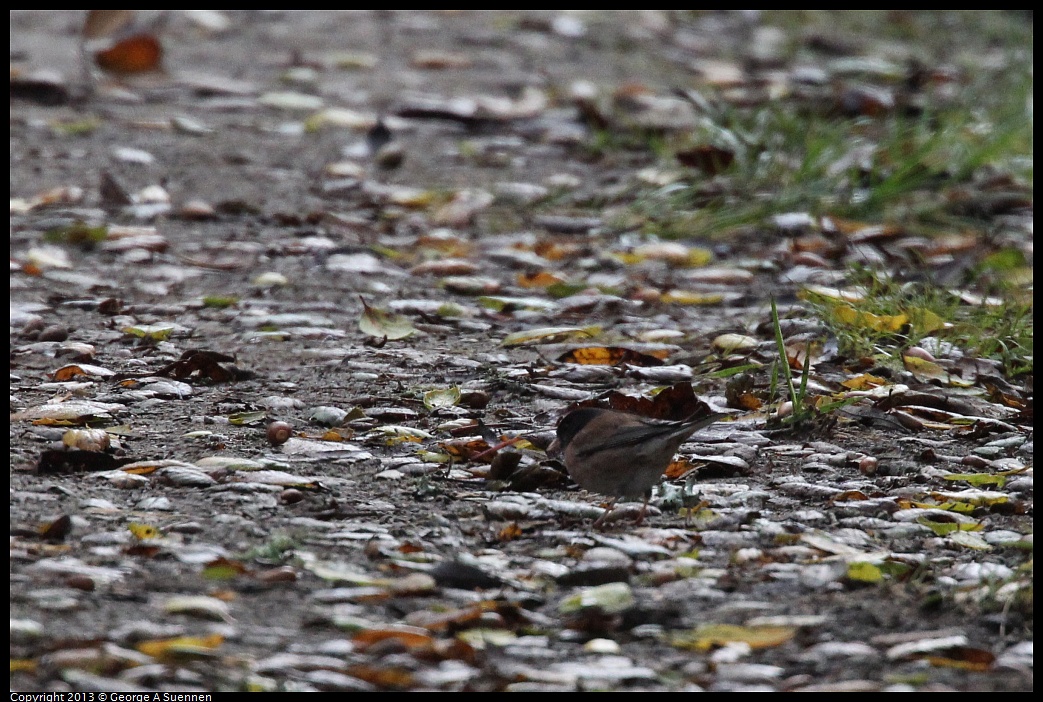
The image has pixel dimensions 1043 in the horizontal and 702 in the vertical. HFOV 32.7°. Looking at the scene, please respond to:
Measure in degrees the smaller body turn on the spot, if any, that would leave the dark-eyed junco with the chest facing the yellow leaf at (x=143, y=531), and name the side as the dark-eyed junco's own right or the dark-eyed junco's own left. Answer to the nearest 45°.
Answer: approximately 45° to the dark-eyed junco's own left

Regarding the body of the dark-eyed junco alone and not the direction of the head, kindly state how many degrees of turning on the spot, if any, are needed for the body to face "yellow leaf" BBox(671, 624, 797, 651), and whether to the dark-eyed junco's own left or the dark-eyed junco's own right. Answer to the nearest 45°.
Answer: approximately 90° to the dark-eyed junco's own left

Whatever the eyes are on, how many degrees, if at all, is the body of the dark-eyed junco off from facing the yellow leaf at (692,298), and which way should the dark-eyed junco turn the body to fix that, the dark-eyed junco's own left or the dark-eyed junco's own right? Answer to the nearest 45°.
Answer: approximately 90° to the dark-eyed junco's own right

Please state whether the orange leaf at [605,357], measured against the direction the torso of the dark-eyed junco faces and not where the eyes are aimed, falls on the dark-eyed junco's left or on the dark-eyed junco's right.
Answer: on the dark-eyed junco's right

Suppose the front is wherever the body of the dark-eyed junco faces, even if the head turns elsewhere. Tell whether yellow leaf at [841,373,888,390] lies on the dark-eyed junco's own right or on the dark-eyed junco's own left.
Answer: on the dark-eyed junco's own right

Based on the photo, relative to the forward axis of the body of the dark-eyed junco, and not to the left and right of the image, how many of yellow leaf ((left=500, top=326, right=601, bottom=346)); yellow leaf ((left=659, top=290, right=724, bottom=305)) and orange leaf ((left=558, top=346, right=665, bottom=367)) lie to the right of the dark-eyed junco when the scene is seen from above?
3

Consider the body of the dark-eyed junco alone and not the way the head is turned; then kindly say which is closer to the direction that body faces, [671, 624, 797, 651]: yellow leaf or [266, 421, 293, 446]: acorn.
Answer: the acorn

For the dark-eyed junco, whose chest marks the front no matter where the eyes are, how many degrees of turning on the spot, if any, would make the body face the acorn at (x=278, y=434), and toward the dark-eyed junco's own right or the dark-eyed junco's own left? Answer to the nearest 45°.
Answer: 0° — it already faces it

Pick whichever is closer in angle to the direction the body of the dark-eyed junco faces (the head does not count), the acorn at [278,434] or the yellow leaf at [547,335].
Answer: the acorn

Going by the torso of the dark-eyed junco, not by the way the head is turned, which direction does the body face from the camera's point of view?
to the viewer's left

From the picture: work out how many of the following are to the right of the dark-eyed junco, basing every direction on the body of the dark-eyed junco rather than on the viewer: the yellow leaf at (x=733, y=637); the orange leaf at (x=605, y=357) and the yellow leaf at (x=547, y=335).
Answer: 2

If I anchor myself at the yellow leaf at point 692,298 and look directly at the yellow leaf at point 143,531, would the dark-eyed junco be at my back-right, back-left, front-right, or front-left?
front-left

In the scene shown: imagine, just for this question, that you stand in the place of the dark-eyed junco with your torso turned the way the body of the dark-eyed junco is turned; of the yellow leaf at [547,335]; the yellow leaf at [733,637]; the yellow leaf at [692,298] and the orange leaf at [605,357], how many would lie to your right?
3
